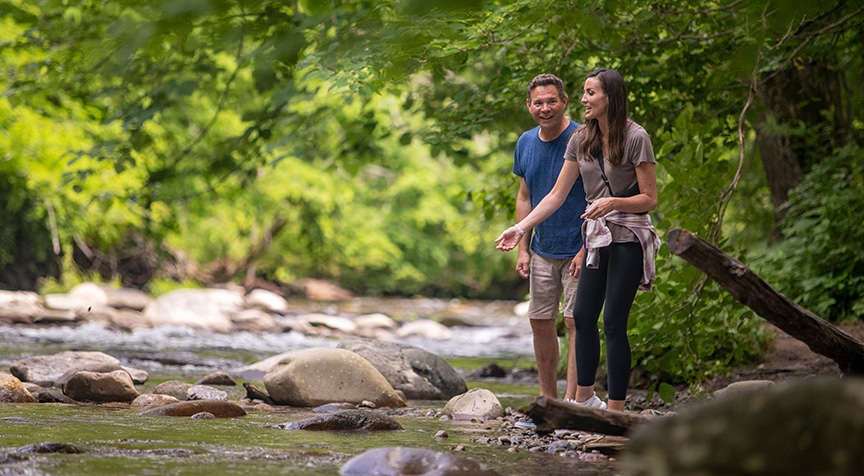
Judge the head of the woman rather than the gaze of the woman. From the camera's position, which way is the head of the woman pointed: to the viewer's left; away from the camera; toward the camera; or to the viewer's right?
to the viewer's left

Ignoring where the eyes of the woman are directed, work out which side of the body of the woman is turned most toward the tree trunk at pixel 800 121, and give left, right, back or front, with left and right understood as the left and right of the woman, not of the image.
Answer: back

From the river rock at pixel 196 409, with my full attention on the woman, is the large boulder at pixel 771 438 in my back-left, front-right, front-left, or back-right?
front-right

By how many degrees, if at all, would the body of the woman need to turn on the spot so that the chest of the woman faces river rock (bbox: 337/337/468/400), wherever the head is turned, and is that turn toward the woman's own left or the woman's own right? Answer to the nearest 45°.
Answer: approximately 90° to the woman's own right

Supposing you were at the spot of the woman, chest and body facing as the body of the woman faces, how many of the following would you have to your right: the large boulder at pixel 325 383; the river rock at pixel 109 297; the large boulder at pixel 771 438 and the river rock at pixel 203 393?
3

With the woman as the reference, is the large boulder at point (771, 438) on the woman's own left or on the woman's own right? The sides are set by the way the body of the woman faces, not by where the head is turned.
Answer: on the woman's own left

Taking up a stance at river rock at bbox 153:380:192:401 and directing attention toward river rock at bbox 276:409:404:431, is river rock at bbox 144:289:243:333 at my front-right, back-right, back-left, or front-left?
back-left

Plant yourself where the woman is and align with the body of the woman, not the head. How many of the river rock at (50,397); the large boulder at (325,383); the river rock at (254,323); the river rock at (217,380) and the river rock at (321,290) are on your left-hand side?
0

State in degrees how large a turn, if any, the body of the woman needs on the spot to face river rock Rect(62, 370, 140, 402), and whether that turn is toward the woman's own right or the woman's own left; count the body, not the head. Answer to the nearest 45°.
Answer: approximately 45° to the woman's own right

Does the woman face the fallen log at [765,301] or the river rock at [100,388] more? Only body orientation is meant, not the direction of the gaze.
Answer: the river rock

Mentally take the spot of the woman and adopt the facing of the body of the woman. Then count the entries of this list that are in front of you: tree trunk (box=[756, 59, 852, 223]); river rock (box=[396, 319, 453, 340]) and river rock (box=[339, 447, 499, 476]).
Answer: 1

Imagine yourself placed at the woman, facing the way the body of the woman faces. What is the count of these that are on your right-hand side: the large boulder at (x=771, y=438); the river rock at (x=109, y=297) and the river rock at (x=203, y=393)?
2

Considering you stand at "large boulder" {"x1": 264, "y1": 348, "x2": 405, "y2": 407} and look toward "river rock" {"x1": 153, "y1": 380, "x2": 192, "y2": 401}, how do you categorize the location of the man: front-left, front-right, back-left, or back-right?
back-left

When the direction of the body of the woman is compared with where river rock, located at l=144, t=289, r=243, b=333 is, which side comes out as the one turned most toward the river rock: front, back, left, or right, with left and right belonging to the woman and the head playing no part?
right

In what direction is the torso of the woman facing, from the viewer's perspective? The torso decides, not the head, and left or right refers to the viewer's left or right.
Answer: facing the viewer and to the left of the viewer

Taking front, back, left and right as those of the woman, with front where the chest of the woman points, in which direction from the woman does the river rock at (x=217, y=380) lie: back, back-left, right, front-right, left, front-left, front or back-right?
right

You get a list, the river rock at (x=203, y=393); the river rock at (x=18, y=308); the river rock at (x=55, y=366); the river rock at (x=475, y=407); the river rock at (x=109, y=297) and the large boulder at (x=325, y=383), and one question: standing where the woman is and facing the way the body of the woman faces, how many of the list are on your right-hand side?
6

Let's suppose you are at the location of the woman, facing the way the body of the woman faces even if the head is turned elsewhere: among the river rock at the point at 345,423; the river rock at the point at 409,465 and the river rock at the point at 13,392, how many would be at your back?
0

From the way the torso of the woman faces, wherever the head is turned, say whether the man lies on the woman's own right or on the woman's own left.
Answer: on the woman's own right

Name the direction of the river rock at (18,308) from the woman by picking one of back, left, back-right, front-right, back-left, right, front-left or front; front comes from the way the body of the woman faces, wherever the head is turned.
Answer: right
